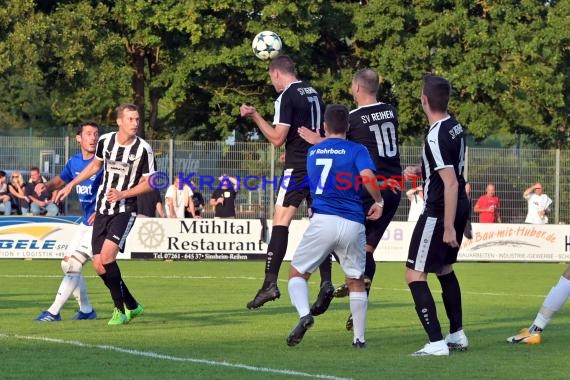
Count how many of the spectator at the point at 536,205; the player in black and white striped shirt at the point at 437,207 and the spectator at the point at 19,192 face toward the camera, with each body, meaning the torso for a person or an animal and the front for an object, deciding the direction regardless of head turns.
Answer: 2

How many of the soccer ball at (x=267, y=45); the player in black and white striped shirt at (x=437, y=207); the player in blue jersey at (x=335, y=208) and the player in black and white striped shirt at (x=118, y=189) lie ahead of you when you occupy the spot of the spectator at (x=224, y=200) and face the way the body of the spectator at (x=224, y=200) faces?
4

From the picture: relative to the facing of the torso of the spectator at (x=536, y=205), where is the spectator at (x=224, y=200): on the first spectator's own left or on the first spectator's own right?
on the first spectator's own right

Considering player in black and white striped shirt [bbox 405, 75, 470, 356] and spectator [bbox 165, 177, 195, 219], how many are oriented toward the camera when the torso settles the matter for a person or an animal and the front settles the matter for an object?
1

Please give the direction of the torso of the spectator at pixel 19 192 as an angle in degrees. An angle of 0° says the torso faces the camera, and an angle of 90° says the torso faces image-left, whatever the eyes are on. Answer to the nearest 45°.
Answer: approximately 0°

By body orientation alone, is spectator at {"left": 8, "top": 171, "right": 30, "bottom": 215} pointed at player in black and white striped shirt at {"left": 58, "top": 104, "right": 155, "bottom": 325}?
yes

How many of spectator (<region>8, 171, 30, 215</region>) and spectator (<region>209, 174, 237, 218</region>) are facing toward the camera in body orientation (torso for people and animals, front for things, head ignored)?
2

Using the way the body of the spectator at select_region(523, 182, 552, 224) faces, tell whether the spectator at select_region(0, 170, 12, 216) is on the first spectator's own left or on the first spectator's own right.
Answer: on the first spectator's own right

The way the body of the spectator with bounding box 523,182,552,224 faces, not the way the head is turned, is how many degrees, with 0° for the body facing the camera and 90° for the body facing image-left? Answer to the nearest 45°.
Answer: approximately 0°
